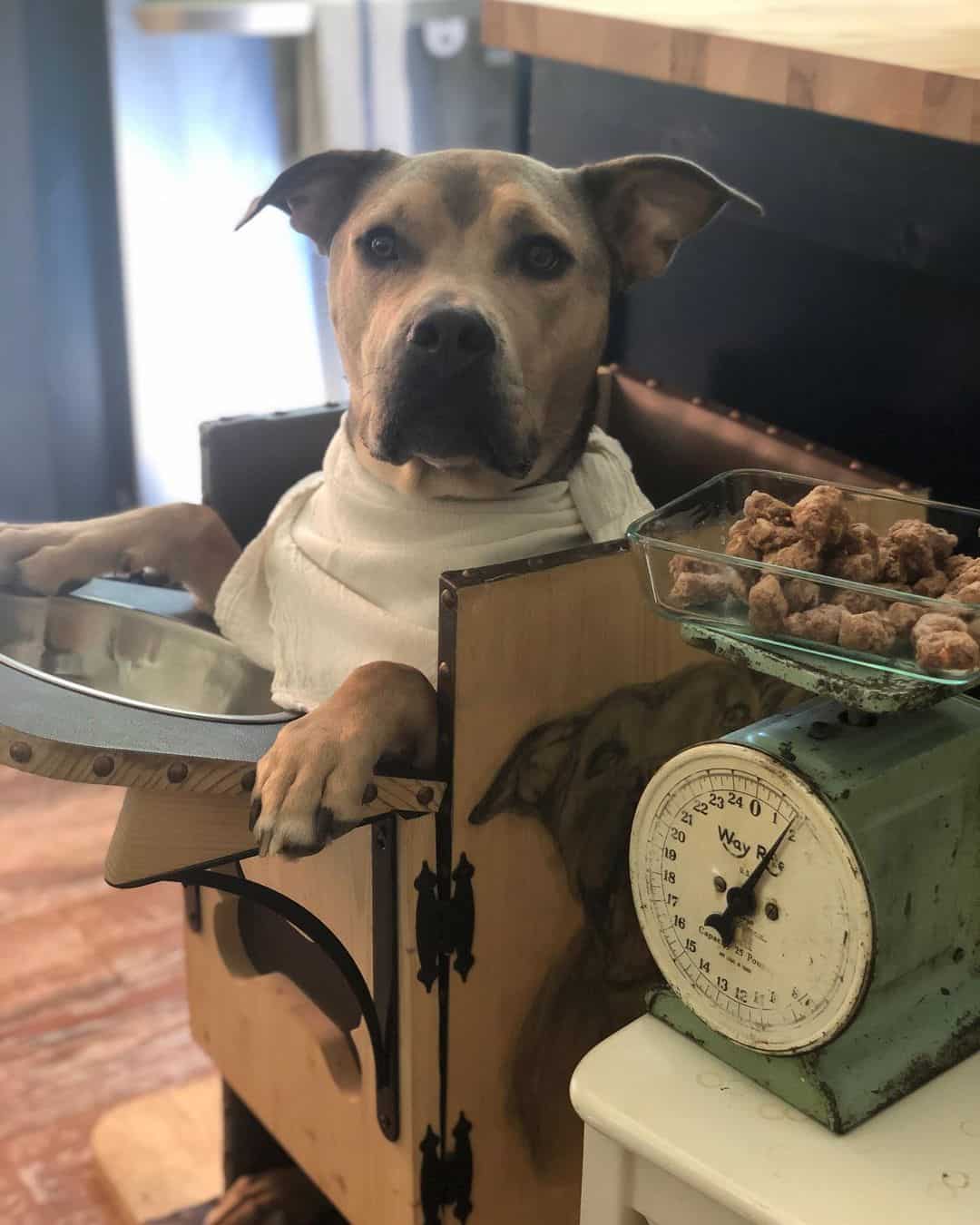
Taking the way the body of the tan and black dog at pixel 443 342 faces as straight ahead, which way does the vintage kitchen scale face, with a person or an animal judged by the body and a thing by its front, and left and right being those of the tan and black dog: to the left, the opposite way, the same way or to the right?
the same way

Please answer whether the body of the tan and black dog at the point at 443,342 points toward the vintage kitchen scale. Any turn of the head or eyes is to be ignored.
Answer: no

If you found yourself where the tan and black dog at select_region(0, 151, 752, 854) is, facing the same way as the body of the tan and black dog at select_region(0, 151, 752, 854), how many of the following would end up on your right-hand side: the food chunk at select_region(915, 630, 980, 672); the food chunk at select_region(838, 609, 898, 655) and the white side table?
0

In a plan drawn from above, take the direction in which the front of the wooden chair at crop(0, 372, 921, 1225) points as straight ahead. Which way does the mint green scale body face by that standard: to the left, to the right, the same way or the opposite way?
the same way

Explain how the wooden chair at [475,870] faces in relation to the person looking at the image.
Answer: facing the viewer and to the left of the viewer

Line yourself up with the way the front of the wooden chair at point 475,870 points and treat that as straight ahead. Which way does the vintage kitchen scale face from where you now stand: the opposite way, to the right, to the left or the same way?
the same way

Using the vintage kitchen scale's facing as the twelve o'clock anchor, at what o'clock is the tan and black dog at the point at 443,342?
The tan and black dog is roughly at 3 o'clock from the vintage kitchen scale.

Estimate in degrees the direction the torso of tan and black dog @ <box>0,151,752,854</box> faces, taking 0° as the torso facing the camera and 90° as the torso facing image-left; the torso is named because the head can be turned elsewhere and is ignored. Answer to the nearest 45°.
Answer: approximately 45°

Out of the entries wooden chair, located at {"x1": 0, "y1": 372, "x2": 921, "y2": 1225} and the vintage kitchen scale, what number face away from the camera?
0

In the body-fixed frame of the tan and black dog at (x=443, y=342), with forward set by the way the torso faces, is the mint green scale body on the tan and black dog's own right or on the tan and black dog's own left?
on the tan and black dog's own left

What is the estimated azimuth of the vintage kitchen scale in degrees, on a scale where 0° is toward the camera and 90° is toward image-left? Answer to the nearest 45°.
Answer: approximately 45°
